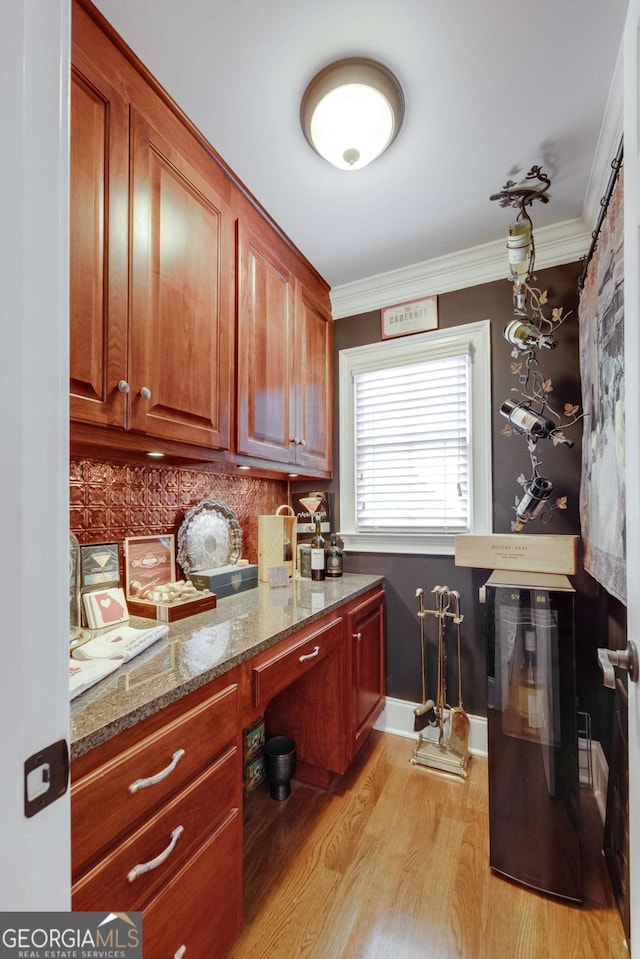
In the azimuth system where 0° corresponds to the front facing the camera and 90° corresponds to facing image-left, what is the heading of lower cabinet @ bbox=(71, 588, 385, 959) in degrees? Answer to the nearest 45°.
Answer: approximately 315°

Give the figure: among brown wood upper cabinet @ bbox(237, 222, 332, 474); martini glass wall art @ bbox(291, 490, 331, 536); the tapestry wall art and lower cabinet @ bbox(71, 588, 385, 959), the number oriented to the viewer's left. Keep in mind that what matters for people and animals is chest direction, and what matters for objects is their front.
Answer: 1

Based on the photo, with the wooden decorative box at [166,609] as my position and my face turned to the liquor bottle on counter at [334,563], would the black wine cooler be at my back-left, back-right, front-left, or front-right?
front-right

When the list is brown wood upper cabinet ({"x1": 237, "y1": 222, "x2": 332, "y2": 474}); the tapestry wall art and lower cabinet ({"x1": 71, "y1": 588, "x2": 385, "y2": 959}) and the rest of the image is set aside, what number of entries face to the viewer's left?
1

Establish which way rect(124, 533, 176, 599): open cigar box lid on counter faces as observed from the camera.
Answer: facing the viewer and to the right of the viewer

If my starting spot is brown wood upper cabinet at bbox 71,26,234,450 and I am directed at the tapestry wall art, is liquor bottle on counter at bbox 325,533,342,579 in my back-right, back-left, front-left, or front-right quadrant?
front-left

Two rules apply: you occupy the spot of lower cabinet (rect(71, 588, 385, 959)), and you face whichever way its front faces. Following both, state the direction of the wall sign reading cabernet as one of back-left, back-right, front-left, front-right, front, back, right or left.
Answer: left

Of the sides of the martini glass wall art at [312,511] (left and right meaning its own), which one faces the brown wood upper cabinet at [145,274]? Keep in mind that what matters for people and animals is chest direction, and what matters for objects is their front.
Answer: front

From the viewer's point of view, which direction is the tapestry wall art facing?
to the viewer's left

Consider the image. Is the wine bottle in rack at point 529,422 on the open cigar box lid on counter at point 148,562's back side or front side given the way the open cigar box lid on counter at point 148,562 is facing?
on the front side

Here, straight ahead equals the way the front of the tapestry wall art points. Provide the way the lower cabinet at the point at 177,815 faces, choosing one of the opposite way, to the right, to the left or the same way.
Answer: the opposite way

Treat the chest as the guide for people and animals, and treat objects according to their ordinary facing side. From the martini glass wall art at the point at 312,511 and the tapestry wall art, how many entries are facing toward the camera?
1

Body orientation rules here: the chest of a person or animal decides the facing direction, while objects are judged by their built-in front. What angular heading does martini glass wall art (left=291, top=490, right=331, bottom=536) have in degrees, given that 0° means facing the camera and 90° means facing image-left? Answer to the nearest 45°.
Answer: approximately 0°
